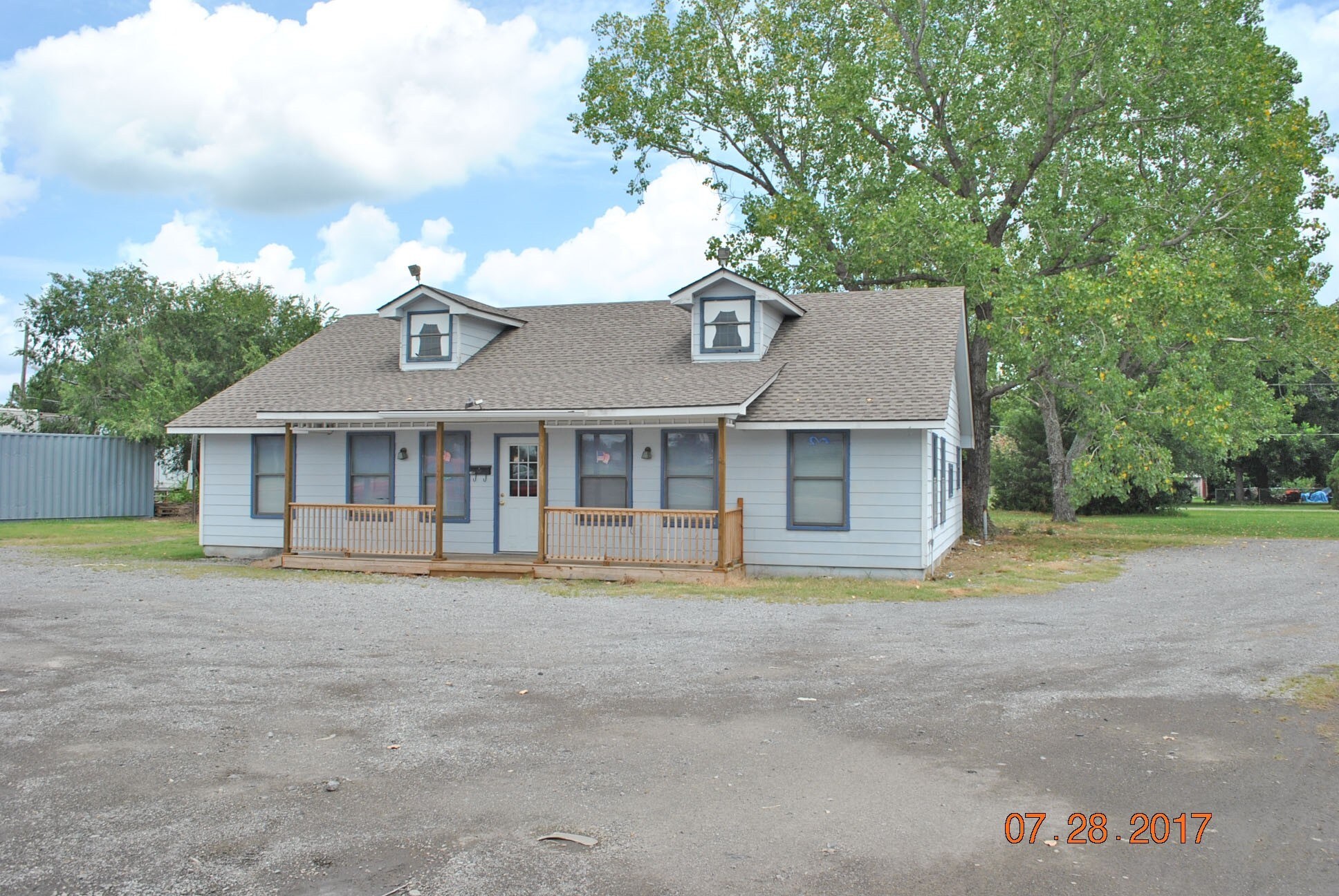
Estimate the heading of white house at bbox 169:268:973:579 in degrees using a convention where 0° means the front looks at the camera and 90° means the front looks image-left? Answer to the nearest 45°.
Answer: approximately 0°

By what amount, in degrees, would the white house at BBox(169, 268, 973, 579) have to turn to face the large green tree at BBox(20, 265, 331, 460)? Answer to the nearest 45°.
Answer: approximately 135° to its right

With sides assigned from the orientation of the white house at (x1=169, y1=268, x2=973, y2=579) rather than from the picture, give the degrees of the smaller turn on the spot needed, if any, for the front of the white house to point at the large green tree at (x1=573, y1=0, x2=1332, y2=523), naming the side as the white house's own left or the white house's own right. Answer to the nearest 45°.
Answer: approximately 135° to the white house's own left

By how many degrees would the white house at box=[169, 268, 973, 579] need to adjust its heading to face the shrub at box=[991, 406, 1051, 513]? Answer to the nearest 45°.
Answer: approximately 135° to its left

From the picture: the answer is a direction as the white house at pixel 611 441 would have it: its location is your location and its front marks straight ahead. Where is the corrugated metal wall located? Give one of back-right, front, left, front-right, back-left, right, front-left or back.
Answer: back-right

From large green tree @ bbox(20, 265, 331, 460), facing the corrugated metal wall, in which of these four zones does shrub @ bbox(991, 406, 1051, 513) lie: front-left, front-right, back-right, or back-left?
back-left
